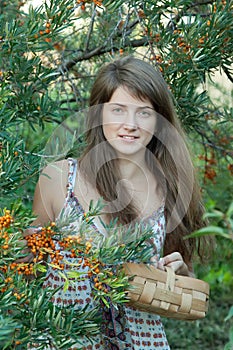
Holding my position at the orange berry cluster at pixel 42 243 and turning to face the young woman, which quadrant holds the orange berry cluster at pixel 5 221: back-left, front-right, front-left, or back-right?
back-left

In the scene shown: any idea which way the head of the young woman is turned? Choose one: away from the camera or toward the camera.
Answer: toward the camera

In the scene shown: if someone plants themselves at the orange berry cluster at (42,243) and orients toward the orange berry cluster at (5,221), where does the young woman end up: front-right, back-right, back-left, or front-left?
back-right

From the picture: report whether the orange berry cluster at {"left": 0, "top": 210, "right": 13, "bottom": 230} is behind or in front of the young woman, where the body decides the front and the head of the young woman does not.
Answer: in front

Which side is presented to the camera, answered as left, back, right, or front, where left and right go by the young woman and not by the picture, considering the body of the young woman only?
front

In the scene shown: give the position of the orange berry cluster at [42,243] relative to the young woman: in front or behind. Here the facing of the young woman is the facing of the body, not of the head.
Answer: in front

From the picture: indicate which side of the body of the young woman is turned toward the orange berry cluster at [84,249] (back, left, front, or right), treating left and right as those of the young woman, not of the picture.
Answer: front
